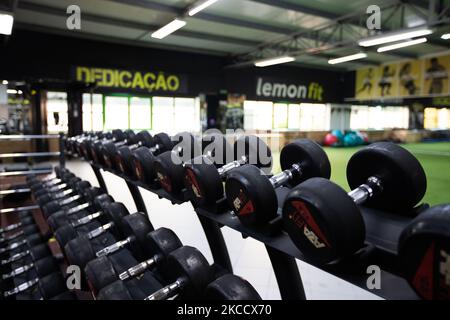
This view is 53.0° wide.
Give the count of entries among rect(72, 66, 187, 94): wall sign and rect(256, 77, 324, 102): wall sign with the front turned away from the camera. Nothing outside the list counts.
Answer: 0

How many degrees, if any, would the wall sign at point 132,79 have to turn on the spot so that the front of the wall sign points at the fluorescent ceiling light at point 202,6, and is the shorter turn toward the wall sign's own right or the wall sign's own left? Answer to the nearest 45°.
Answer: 0° — it already faces it

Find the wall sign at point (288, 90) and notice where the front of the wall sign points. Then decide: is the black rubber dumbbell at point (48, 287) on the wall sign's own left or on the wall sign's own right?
on the wall sign's own right

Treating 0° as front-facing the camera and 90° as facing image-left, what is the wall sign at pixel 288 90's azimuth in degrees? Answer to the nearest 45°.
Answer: approximately 315°

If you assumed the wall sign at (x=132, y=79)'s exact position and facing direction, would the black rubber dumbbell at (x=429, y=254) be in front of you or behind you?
in front

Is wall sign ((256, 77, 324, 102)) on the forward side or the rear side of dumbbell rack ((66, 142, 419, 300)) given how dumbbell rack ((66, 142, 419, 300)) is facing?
on the rear side

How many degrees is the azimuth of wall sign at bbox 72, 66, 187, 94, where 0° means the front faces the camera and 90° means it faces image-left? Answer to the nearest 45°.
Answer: approximately 0°

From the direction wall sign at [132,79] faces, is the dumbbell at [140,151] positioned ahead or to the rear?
ahead

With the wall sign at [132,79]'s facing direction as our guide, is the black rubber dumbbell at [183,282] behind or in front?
in front

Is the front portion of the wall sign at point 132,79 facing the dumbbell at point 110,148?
yes

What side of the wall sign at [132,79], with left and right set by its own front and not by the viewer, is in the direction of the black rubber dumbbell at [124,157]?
front

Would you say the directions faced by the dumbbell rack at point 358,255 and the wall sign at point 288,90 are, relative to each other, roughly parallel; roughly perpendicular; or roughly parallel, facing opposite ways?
roughly perpendicular

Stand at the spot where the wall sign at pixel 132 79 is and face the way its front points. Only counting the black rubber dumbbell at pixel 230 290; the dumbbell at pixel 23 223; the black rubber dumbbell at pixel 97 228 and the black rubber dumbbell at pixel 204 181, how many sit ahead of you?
4
